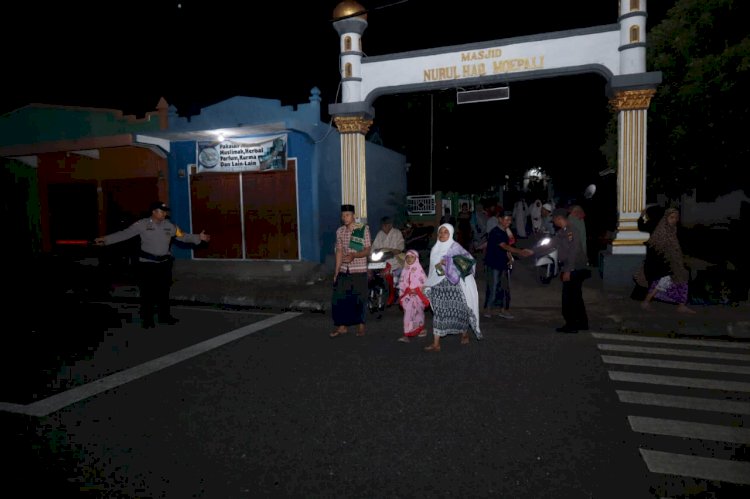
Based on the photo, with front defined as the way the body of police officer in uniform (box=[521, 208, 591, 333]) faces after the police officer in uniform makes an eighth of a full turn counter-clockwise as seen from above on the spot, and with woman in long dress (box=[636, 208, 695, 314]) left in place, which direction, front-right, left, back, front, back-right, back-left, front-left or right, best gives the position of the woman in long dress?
back

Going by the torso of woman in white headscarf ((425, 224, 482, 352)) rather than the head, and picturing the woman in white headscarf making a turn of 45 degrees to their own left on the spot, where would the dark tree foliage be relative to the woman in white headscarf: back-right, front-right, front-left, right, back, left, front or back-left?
back-left

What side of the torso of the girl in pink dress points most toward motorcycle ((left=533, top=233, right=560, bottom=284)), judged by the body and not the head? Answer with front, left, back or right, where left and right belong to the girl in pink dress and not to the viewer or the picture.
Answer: back

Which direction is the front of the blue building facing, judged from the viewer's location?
facing the viewer

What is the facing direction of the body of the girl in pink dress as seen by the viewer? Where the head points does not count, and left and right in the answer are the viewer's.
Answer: facing the viewer and to the left of the viewer

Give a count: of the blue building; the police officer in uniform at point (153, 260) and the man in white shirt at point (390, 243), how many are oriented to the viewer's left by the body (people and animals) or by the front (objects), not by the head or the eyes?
0

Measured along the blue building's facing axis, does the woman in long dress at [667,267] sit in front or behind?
in front

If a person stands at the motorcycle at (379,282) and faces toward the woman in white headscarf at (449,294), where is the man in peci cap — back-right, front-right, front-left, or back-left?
front-right

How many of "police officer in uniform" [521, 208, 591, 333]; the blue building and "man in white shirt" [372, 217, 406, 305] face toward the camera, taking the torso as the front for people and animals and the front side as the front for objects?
2

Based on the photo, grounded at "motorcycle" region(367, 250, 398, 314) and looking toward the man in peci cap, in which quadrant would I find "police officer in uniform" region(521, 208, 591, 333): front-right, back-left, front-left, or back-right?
front-left

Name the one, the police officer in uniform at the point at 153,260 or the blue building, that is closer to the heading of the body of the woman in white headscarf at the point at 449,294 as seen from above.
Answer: the police officer in uniform

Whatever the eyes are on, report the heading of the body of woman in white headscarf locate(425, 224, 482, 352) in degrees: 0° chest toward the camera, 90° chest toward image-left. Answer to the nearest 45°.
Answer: approximately 45°

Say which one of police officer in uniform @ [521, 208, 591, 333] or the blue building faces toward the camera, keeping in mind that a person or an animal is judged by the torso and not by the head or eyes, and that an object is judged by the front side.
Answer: the blue building

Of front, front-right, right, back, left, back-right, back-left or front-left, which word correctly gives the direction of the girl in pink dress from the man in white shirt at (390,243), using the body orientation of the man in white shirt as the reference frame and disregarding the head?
front

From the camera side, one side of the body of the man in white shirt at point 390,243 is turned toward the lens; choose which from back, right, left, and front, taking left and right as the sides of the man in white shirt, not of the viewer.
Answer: front

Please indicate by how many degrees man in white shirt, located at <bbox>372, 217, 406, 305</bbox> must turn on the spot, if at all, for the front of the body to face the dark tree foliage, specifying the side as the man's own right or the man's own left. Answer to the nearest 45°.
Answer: approximately 135° to the man's own left

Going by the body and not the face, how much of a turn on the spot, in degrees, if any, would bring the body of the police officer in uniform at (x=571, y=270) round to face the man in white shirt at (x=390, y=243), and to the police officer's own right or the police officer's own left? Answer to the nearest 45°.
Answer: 0° — they already face them
